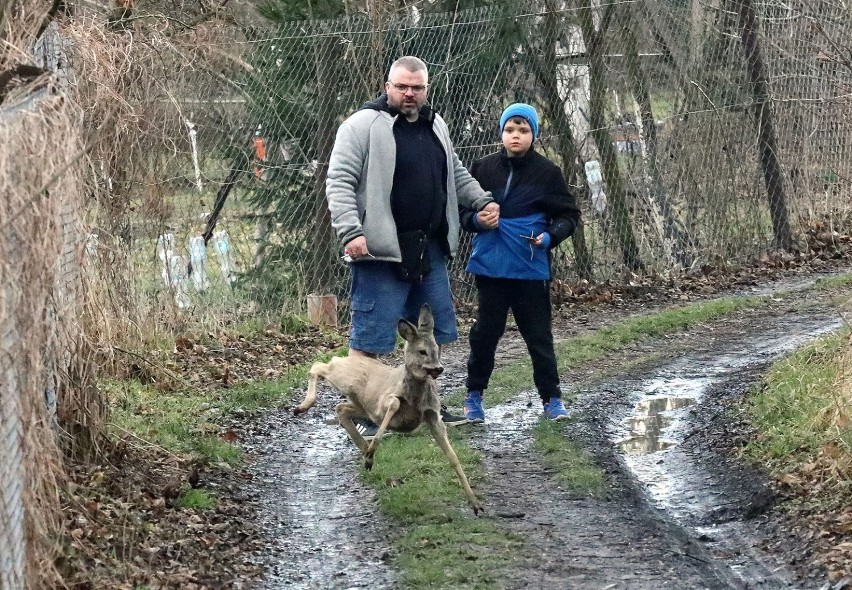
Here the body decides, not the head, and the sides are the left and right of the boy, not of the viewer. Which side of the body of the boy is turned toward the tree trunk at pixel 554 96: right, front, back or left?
back

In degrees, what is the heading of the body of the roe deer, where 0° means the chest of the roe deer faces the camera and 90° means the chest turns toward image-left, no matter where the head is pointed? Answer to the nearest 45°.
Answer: approximately 315°

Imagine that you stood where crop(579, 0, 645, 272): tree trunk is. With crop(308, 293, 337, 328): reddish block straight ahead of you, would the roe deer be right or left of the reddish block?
left

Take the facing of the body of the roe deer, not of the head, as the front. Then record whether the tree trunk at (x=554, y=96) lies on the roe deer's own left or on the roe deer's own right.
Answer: on the roe deer's own left
